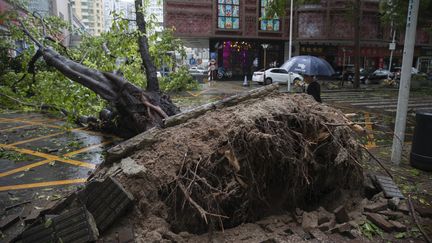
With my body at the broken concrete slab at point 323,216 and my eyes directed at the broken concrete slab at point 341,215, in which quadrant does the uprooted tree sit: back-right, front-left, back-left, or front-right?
back-left

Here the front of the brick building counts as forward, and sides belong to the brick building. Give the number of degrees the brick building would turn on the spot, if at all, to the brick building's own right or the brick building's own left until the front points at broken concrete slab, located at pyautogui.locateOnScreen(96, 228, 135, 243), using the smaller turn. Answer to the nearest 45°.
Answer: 0° — it already faces it

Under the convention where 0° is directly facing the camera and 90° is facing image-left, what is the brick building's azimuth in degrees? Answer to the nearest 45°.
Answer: approximately 0°

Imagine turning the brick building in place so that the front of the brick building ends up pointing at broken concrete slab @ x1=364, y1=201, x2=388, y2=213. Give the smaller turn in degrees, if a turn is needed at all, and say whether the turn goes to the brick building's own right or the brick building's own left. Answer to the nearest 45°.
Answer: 0° — it already faces it
